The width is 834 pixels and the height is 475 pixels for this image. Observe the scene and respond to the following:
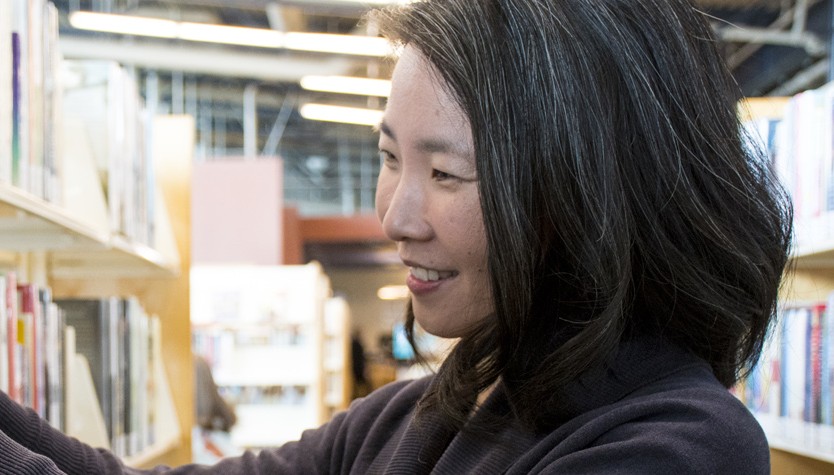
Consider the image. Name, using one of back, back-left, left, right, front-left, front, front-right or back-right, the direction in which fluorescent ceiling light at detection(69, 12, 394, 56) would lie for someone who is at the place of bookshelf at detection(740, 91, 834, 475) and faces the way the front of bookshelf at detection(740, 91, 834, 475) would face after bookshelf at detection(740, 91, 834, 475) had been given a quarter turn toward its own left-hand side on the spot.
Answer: back

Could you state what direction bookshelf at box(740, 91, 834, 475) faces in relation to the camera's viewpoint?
facing the viewer and to the left of the viewer

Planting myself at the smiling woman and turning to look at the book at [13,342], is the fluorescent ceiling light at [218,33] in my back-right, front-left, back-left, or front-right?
front-right

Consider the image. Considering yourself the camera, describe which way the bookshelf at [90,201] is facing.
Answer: facing the viewer and to the right of the viewer

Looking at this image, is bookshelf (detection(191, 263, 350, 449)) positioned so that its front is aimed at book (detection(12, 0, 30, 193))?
yes

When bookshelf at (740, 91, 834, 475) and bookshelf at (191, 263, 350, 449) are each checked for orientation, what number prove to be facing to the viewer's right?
0

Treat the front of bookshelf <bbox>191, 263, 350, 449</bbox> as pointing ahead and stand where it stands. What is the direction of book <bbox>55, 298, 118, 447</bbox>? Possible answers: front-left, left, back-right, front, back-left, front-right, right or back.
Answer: front

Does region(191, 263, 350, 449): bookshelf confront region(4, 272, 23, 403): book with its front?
yes

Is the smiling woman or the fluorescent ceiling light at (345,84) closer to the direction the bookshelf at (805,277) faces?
the smiling woman

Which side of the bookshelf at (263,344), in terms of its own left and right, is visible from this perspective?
front

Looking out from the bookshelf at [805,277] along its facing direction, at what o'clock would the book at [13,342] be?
The book is roughly at 12 o'clock from the bookshelf.

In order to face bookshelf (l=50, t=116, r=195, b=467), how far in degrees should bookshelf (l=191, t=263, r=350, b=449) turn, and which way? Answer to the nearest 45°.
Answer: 0° — it already faces it

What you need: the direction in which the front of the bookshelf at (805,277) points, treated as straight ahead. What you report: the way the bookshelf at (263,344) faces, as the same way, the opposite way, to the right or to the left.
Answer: to the left

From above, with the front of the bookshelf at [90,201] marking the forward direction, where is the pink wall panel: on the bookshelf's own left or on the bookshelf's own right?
on the bookshelf's own left

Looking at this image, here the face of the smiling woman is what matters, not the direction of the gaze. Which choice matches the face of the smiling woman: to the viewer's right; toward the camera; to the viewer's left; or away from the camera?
to the viewer's left
